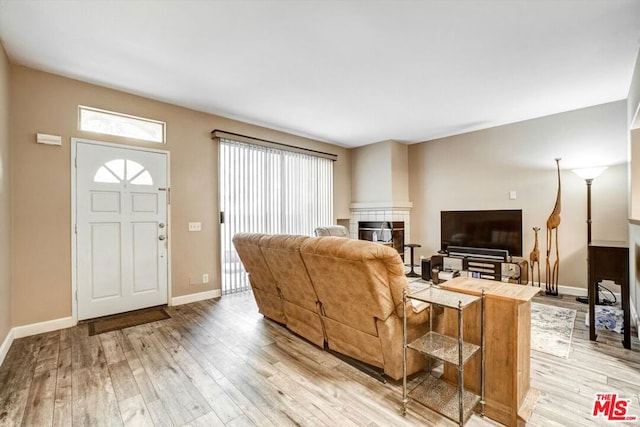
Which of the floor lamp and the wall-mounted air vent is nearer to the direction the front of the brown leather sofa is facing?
the floor lamp

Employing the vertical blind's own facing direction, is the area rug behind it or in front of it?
in front

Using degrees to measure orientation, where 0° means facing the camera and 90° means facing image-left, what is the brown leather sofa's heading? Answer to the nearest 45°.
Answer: approximately 225°

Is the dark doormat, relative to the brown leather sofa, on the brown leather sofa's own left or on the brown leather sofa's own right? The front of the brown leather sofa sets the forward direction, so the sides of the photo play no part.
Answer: on the brown leather sofa's own left

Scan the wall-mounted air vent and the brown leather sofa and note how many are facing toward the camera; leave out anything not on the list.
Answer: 1

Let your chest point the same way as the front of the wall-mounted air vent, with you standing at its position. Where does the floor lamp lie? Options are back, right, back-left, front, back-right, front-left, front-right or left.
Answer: front-left

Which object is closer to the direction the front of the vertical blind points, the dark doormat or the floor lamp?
the floor lamp

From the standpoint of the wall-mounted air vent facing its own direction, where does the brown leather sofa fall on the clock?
The brown leather sofa is roughly at 11 o'clock from the wall-mounted air vent.

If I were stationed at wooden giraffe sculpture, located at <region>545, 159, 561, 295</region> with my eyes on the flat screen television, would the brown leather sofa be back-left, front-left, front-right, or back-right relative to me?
front-left

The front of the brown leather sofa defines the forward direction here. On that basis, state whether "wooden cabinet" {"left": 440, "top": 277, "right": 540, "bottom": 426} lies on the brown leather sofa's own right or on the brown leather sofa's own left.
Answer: on the brown leather sofa's own right

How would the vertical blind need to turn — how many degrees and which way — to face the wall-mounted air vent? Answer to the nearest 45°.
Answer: approximately 90° to its right

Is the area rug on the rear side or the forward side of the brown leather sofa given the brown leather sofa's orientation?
on the forward side

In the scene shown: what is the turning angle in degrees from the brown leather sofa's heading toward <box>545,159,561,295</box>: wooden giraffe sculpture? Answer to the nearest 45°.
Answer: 0° — it already faces it

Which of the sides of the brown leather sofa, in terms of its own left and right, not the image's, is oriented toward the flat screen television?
front

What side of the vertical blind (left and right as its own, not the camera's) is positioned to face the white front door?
right

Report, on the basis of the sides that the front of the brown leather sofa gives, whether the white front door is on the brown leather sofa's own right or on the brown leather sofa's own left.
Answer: on the brown leather sofa's own left

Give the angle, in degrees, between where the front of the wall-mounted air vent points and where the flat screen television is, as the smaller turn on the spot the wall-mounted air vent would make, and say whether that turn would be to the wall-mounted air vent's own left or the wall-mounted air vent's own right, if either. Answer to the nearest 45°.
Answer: approximately 45° to the wall-mounted air vent's own left

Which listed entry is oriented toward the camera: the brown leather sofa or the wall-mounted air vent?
the wall-mounted air vent

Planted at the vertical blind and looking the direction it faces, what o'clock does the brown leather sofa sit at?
The brown leather sofa is roughly at 1 o'clock from the vertical blind.

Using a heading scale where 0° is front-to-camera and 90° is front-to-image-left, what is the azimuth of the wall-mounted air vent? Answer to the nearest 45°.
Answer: approximately 0°
